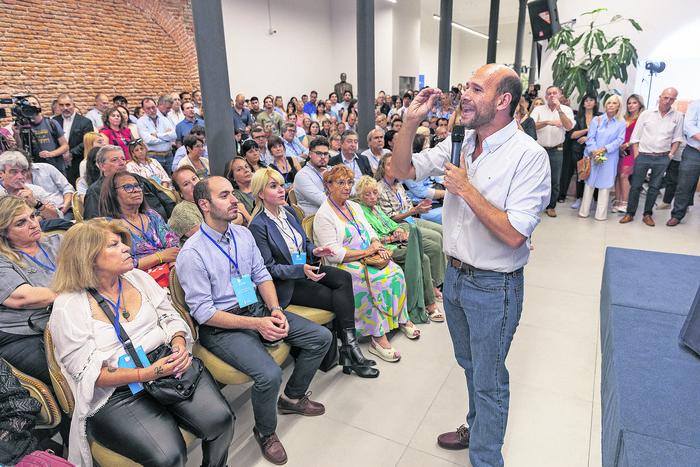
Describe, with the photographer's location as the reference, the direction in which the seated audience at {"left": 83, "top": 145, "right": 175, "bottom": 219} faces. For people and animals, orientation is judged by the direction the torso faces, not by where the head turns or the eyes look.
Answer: facing the viewer and to the right of the viewer

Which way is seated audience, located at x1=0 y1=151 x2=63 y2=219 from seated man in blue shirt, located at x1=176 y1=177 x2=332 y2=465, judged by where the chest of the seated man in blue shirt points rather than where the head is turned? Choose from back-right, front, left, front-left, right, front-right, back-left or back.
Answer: back

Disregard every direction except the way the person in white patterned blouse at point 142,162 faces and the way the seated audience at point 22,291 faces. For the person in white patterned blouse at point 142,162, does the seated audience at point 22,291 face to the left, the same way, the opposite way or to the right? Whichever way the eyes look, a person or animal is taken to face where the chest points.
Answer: the same way

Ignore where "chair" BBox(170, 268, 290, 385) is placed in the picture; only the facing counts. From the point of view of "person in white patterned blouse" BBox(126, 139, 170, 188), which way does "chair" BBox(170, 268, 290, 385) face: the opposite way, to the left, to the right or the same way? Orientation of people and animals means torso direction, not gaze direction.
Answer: the same way

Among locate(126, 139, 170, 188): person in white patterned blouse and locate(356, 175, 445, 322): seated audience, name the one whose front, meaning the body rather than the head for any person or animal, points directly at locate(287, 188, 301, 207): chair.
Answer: locate(126, 139, 170, 188): person in white patterned blouse

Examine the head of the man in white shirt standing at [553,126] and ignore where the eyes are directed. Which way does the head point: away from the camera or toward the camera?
toward the camera

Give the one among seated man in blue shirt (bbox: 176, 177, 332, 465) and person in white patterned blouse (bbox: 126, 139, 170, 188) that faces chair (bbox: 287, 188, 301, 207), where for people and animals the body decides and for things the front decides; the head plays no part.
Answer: the person in white patterned blouse

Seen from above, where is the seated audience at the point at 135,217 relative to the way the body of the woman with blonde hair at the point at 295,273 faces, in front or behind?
behind

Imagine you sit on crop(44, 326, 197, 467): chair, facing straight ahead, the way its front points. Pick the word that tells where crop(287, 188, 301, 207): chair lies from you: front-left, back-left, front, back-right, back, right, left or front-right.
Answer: left

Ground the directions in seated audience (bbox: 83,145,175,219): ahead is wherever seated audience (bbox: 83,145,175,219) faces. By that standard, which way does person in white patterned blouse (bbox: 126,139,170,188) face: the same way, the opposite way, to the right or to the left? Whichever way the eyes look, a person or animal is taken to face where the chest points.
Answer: the same way

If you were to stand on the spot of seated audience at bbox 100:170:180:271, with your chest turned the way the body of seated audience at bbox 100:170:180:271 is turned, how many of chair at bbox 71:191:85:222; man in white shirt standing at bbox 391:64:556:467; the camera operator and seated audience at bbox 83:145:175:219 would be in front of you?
1

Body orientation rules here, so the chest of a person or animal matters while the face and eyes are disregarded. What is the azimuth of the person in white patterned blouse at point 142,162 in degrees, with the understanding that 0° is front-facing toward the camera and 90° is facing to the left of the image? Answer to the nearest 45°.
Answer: approximately 315°

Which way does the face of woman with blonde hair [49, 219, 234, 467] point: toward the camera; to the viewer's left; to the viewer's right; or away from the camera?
to the viewer's right

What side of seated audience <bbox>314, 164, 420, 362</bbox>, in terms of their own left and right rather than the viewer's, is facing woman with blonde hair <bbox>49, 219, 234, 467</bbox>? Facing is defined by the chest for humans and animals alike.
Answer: right

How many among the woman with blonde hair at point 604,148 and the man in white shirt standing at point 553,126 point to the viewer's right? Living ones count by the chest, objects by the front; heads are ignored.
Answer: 0

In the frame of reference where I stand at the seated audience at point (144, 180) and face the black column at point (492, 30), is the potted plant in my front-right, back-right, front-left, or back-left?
front-right

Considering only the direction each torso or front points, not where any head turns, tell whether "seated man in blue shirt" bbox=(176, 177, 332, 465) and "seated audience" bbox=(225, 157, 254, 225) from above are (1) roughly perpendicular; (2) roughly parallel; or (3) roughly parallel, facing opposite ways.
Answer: roughly parallel

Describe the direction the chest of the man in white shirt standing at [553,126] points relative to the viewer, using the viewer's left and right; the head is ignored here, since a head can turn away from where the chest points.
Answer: facing the viewer

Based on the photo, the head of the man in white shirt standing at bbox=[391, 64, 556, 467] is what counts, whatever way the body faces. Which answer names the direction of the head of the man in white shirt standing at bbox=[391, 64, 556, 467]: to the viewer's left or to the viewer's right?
to the viewer's left

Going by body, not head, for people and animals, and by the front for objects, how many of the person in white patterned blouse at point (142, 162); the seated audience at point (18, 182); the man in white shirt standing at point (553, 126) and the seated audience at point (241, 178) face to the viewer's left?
0

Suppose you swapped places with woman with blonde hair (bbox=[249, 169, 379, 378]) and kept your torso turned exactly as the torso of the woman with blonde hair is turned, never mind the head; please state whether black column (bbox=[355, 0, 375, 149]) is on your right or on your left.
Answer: on your left
